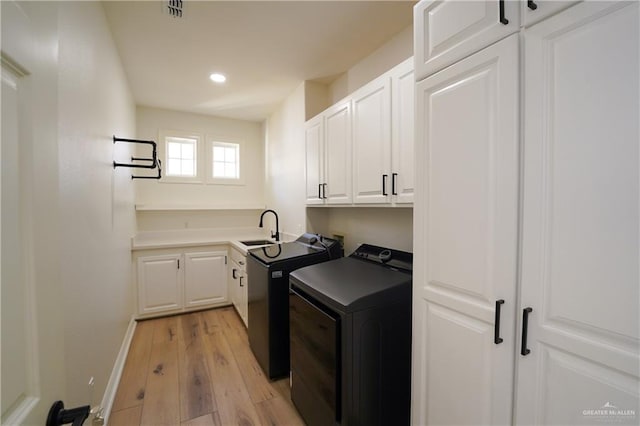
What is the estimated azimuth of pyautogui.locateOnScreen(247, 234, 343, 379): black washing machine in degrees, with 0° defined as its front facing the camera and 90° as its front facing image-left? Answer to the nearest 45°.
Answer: approximately 45°

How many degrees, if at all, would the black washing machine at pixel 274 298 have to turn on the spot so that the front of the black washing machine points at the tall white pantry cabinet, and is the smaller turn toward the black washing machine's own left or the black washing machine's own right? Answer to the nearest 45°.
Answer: approximately 90° to the black washing machine's own left

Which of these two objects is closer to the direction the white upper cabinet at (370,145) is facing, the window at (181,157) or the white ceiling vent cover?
the white ceiling vent cover

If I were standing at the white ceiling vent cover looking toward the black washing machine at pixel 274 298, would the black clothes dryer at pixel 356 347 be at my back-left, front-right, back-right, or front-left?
front-right

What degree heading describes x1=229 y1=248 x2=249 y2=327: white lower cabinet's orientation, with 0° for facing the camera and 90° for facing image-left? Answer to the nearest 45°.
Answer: approximately 90°

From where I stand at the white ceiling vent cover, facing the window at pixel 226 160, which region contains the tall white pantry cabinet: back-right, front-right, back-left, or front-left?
back-right

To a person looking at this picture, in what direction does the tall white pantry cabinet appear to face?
facing the viewer and to the left of the viewer
